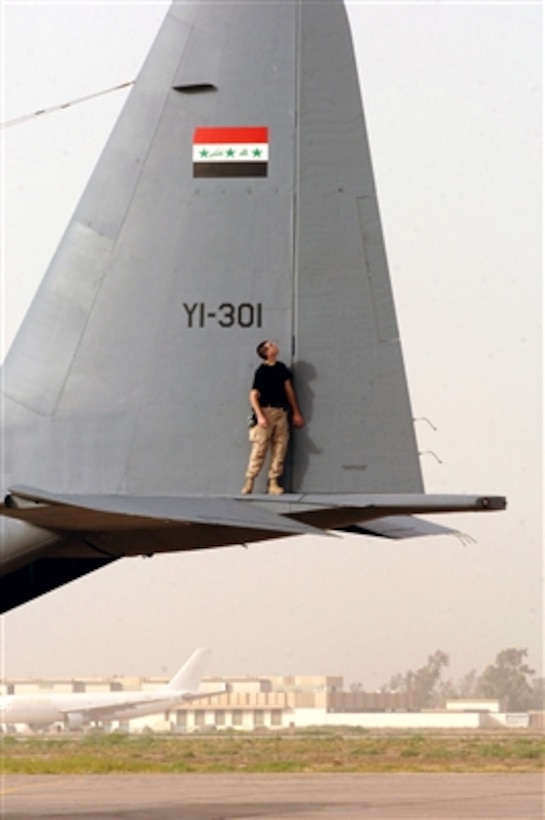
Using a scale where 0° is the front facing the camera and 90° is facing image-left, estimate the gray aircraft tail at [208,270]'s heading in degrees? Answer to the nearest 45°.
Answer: approximately 90°
